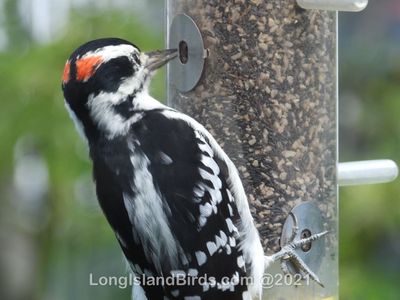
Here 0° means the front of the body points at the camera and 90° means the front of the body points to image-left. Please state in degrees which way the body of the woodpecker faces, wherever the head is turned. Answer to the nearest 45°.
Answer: approximately 225°
